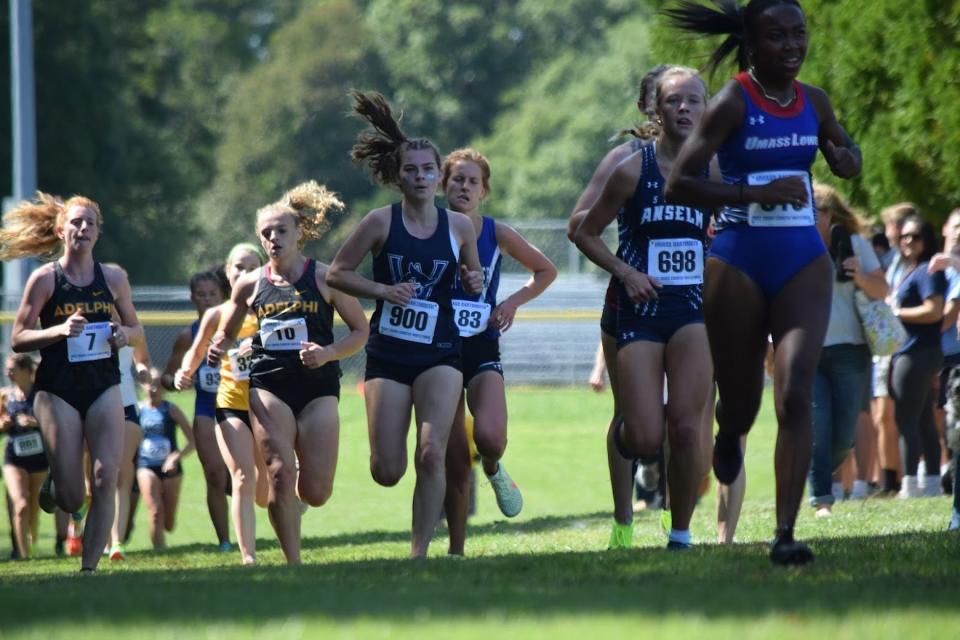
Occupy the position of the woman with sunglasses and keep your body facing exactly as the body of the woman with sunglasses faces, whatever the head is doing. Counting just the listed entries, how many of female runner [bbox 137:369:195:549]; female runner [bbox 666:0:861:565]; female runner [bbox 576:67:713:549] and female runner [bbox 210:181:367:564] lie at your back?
0

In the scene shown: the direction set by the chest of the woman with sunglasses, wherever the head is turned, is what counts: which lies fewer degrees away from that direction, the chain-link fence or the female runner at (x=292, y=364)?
the female runner

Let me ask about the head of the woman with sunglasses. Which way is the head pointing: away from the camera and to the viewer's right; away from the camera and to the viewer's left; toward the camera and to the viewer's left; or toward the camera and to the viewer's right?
toward the camera and to the viewer's left

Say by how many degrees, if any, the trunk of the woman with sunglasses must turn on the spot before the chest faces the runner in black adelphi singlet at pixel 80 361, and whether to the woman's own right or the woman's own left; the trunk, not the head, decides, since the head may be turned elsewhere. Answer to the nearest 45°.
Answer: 0° — they already face them

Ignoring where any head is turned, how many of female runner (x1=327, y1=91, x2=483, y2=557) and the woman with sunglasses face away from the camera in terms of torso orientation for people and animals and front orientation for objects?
0

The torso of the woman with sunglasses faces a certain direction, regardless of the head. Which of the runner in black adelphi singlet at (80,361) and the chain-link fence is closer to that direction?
the runner in black adelphi singlet

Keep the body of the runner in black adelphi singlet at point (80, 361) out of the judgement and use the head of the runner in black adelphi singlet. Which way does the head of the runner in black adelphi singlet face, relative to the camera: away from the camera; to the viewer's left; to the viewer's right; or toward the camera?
toward the camera

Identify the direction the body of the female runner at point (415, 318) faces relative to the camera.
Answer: toward the camera

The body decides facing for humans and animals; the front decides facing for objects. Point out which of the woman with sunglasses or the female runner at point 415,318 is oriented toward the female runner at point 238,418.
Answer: the woman with sunglasses

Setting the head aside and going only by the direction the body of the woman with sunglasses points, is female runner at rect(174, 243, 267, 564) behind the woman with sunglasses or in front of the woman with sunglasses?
in front

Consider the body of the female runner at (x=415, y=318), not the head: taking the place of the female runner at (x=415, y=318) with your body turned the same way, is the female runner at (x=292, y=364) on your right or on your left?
on your right

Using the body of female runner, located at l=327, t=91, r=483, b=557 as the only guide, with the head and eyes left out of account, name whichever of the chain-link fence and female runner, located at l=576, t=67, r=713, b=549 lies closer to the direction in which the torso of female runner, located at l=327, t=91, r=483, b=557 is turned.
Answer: the female runner

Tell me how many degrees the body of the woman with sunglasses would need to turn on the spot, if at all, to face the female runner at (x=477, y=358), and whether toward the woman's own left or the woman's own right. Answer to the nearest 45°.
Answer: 0° — they already face them

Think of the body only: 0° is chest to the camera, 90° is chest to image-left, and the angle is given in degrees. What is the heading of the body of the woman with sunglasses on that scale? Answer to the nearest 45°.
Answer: approximately 45°

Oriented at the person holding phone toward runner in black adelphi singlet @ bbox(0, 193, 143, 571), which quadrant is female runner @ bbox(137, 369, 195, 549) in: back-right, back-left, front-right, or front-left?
front-right
